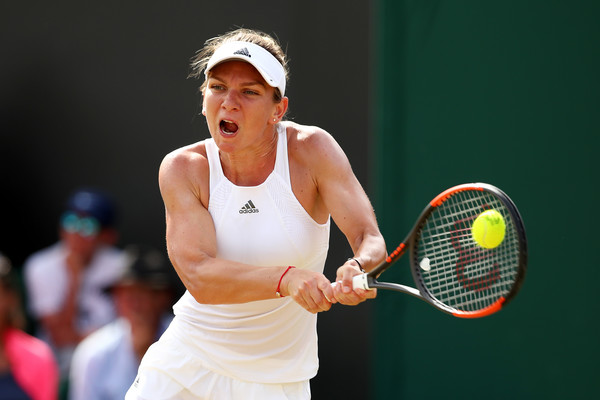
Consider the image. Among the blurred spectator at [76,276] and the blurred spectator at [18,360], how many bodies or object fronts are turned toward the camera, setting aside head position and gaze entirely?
2

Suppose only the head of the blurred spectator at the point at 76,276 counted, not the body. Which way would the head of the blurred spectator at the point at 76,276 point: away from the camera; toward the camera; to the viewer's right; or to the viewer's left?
toward the camera

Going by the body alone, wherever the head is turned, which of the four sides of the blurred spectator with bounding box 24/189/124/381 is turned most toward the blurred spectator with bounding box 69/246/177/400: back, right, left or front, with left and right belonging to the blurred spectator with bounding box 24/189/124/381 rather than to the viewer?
front

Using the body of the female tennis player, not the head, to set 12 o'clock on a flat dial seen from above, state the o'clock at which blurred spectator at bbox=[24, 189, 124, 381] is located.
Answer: The blurred spectator is roughly at 5 o'clock from the female tennis player.

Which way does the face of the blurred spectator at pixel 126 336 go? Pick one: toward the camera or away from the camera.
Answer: toward the camera

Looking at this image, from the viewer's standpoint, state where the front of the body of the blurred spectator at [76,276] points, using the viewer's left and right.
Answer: facing the viewer

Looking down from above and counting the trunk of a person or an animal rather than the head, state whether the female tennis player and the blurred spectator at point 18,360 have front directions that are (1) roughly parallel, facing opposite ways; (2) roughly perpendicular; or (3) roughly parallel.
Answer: roughly parallel

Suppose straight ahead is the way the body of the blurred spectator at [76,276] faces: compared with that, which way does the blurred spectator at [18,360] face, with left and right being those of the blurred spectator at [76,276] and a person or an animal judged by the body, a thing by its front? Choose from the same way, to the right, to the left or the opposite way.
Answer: the same way

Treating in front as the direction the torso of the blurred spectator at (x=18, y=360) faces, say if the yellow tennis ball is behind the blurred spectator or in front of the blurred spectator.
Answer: in front

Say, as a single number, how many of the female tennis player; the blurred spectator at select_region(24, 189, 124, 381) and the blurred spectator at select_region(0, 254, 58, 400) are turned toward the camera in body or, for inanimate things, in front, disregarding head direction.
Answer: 3

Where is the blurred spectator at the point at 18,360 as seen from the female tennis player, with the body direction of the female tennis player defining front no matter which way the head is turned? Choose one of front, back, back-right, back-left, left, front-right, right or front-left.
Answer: back-right

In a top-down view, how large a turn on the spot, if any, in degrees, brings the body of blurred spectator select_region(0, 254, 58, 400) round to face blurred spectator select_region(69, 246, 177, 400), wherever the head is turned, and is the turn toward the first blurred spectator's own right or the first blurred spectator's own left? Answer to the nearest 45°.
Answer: approximately 45° to the first blurred spectator's own left

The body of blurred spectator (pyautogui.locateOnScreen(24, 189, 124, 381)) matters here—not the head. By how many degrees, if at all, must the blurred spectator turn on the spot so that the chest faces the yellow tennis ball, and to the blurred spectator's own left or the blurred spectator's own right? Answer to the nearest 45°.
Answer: approximately 45° to the blurred spectator's own left

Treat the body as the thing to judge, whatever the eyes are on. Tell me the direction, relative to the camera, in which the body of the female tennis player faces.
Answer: toward the camera
